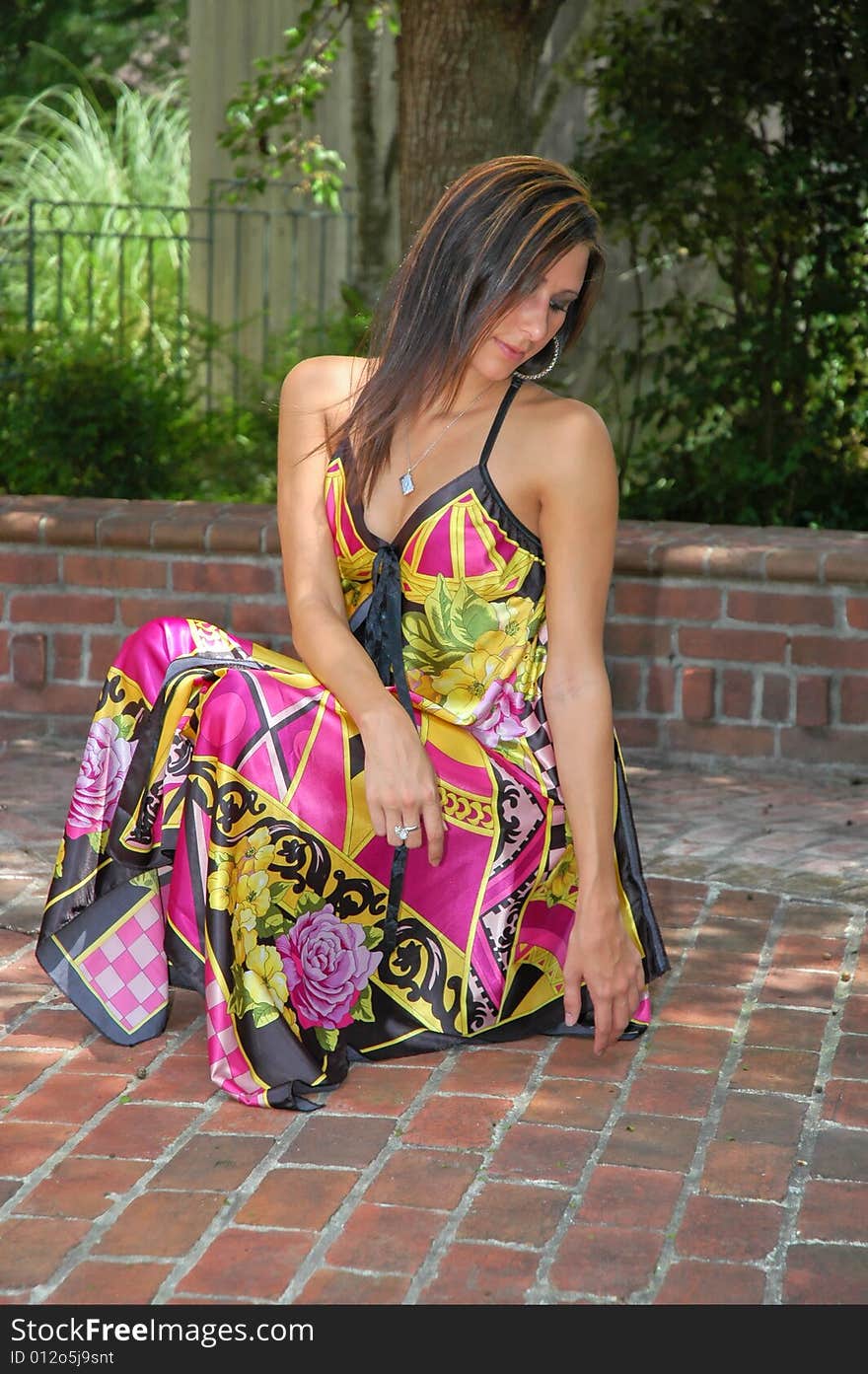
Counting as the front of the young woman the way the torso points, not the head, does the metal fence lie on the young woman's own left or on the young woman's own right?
on the young woman's own right

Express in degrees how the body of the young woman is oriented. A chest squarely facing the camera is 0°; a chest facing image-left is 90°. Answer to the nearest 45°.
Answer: approximately 45°
